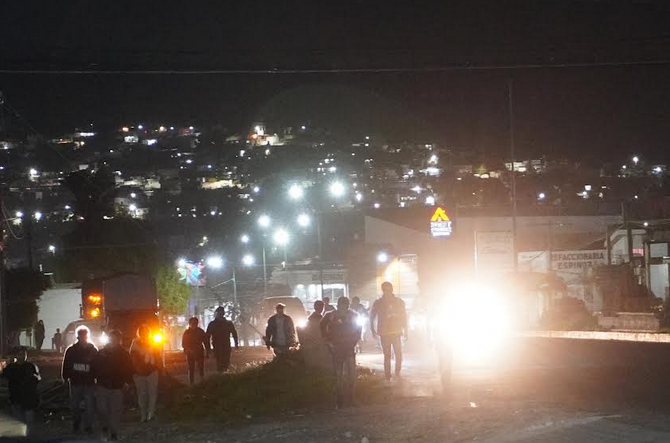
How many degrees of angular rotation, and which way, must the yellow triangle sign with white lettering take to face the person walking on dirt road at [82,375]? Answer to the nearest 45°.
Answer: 0° — it already faces them

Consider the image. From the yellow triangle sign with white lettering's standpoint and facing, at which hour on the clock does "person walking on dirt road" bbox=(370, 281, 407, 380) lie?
The person walking on dirt road is roughly at 12 o'clock from the yellow triangle sign with white lettering.

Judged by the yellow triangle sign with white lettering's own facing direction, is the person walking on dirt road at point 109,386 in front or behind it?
in front

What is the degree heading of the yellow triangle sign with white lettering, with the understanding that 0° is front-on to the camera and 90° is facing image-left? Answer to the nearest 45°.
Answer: approximately 0°

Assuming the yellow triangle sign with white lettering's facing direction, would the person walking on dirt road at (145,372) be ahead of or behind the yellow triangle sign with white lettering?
ahead

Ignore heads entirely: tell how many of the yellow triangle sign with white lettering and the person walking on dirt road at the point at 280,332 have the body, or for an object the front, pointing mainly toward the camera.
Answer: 2
